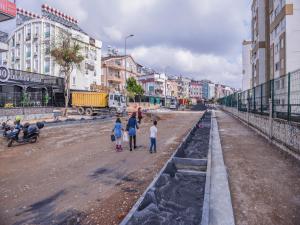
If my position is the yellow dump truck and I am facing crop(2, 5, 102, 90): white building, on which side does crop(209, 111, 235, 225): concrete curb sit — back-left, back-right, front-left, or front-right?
back-left

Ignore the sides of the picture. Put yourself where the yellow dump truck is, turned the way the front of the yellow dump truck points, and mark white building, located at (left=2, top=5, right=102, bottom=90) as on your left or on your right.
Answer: on your left

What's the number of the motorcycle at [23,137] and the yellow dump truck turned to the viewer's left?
1

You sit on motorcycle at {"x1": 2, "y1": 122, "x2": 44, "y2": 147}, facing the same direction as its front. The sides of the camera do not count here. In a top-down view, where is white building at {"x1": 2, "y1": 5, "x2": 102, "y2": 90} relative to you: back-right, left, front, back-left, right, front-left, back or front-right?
right

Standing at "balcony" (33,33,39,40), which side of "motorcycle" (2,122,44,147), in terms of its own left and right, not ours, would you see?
right

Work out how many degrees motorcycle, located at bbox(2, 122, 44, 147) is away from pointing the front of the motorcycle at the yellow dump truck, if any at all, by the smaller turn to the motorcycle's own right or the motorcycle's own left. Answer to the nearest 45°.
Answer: approximately 135° to the motorcycle's own right

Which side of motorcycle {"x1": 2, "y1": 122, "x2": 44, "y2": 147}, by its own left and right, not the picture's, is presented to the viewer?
left

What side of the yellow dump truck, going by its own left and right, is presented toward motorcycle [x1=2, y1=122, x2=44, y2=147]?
right

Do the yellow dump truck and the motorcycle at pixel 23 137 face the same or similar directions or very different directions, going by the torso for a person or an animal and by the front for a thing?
very different directions

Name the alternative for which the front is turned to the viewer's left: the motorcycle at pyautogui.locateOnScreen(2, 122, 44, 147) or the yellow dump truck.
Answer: the motorcycle

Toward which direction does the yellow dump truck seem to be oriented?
to the viewer's right
